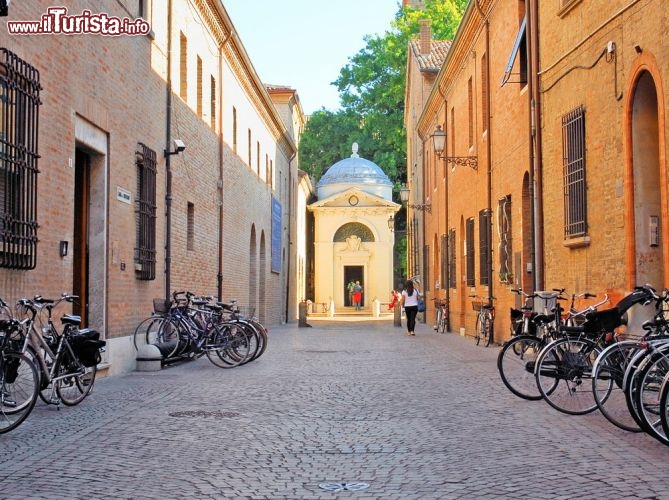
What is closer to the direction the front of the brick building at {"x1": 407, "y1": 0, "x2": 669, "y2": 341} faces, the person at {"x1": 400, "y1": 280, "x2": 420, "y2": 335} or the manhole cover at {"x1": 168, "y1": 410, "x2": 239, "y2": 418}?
the manhole cover

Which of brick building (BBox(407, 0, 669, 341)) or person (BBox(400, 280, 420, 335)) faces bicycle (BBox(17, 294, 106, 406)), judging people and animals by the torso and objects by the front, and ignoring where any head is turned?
the brick building

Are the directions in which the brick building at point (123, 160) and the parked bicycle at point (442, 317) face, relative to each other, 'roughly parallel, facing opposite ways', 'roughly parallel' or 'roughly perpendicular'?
roughly perpendicular

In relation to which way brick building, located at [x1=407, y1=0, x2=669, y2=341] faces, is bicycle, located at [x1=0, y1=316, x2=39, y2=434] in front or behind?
in front

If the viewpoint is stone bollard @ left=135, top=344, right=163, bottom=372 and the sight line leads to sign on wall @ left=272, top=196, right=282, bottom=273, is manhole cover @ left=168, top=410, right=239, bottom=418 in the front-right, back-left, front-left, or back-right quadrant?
back-right

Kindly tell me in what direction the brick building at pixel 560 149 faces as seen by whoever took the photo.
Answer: facing the viewer and to the left of the viewer

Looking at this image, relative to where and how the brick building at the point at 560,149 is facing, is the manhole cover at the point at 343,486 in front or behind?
in front

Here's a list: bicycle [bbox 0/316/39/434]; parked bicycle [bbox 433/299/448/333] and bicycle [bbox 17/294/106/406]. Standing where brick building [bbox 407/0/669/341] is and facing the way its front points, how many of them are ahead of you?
2
